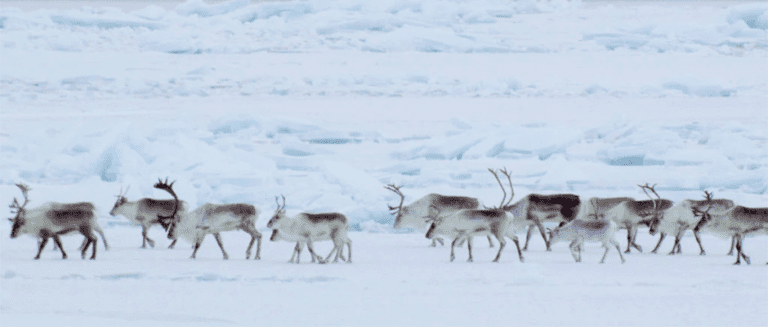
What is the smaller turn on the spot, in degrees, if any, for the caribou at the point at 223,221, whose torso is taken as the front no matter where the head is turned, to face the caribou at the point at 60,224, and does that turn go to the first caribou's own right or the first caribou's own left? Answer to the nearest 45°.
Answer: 0° — it already faces it

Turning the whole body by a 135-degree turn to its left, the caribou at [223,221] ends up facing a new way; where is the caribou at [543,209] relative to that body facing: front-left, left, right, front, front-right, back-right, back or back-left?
front-left

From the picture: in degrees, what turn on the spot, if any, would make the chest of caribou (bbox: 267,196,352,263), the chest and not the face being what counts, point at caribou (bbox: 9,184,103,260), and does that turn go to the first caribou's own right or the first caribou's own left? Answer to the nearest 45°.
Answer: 0° — it already faces it

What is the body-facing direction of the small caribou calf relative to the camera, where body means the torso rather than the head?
to the viewer's left

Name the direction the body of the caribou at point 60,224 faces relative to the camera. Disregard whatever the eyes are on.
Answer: to the viewer's left

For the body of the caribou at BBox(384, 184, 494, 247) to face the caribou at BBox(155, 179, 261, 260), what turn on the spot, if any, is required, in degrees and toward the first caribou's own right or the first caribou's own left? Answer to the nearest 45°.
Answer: approximately 45° to the first caribou's own left

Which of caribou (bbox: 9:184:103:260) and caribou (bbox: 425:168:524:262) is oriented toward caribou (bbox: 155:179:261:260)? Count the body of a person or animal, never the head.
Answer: caribou (bbox: 425:168:524:262)

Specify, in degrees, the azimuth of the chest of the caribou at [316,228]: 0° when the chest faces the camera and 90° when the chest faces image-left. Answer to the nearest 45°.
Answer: approximately 90°

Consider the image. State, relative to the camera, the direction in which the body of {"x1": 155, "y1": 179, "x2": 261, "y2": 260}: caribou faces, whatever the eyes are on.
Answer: to the viewer's left

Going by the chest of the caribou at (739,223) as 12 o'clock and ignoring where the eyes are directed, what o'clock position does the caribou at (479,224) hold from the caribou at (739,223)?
the caribou at (479,224) is roughly at 11 o'clock from the caribou at (739,223).

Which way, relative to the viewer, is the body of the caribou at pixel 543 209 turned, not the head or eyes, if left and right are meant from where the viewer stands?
facing to the left of the viewer

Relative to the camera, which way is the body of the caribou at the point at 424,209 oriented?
to the viewer's left

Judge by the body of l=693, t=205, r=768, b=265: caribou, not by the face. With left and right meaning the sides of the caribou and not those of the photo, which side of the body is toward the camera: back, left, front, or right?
left

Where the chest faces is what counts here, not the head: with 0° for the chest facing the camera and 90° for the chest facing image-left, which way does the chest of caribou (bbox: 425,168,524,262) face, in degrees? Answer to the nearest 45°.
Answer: approximately 90°
